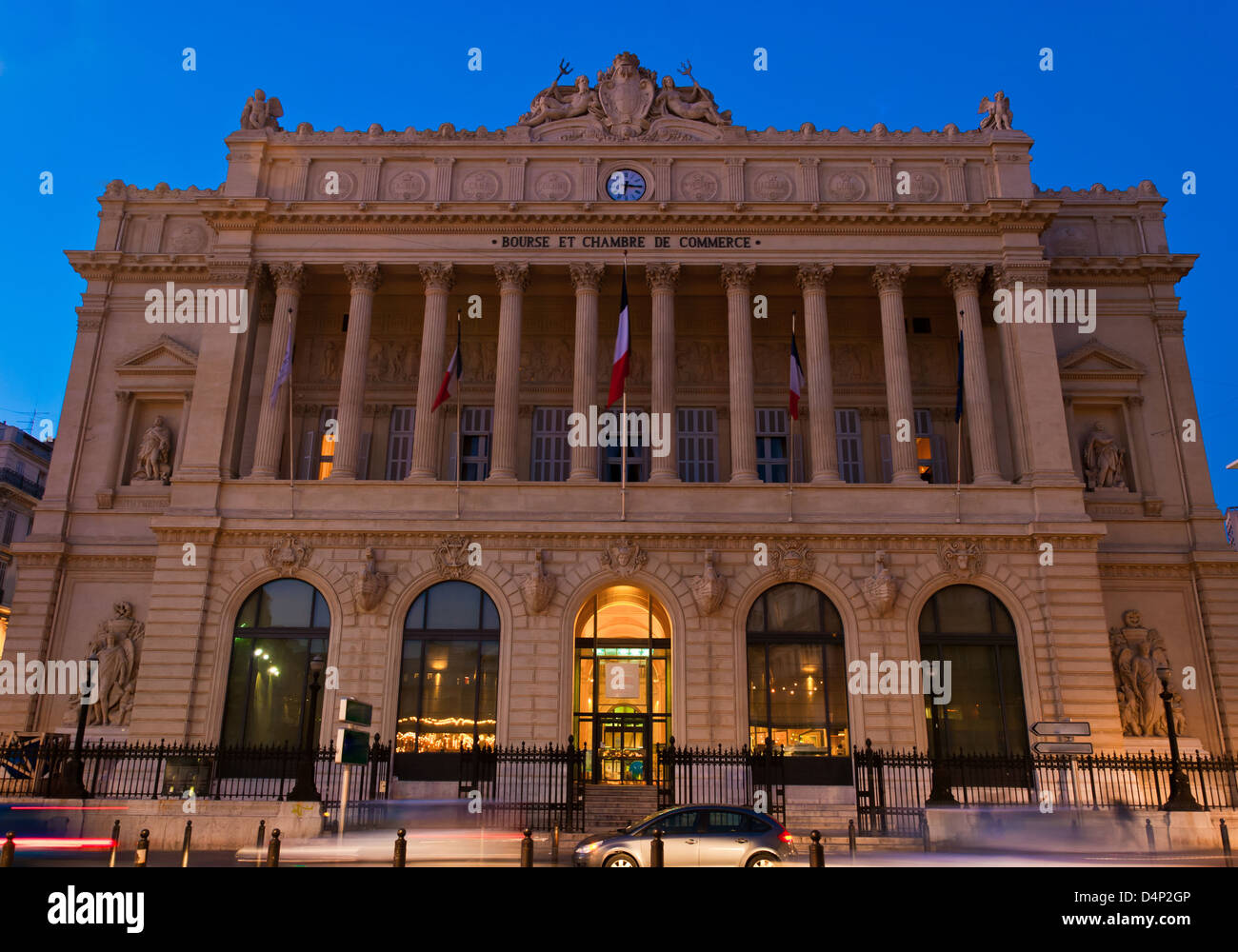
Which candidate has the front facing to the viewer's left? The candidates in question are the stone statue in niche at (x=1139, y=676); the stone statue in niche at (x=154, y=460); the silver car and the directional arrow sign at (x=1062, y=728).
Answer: the silver car

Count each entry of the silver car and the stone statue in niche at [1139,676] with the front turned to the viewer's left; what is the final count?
1

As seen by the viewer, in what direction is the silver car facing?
to the viewer's left

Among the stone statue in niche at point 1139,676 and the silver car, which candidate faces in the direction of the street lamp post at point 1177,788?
the stone statue in niche

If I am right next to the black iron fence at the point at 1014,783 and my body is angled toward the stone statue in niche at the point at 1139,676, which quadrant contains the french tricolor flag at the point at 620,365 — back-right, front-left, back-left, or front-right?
back-left

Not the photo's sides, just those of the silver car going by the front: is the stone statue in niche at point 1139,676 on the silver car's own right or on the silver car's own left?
on the silver car's own right

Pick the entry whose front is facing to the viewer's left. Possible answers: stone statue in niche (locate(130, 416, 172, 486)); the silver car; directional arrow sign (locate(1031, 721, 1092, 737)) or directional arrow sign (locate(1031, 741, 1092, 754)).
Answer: the silver car

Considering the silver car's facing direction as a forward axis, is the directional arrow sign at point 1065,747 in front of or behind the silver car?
behind

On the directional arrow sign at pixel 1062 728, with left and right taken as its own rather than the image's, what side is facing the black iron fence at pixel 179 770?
right

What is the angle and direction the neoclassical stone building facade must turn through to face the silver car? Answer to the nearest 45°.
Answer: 0° — it already faces it
